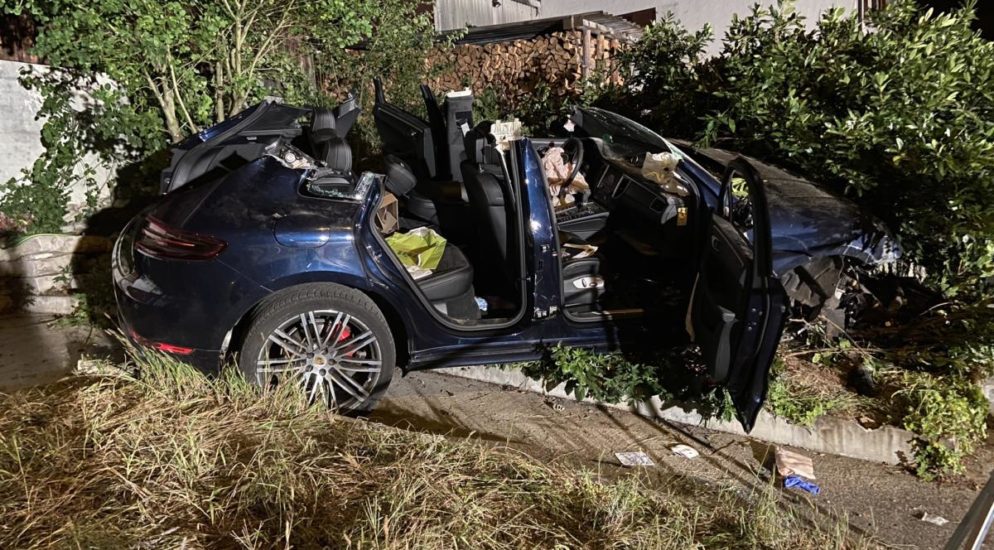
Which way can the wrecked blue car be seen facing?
to the viewer's right

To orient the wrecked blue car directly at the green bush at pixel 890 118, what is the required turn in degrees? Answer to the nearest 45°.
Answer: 0° — it already faces it

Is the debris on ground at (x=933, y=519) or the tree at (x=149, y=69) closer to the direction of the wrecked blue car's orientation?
the debris on ground

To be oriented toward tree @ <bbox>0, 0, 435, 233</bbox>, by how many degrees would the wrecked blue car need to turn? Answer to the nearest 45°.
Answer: approximately 135° to its left

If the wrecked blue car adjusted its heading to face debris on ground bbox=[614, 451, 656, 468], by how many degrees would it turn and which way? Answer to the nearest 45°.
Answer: approximately 45° to its right
